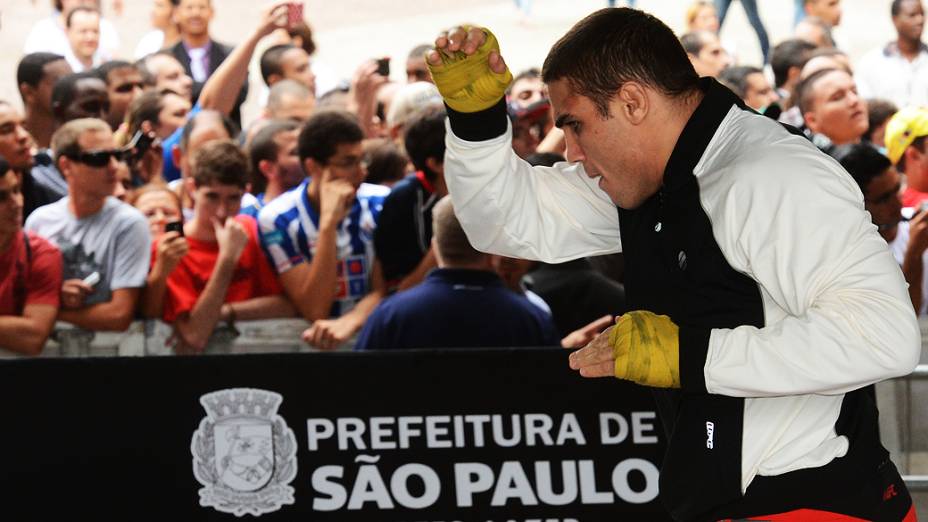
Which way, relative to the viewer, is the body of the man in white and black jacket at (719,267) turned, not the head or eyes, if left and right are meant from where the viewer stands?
facing to the left of the viewer

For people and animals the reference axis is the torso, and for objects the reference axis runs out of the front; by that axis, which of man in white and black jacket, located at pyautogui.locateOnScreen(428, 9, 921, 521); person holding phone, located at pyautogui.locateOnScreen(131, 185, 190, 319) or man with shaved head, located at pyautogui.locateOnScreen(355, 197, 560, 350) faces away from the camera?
the man with shaved head

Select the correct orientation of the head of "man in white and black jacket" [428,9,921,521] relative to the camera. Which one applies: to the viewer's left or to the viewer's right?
to the viewer's left

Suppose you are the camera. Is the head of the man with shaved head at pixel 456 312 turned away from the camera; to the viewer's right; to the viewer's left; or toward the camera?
away from the camera

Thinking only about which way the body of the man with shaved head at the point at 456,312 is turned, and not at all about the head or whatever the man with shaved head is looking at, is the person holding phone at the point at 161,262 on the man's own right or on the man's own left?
on the man's own left

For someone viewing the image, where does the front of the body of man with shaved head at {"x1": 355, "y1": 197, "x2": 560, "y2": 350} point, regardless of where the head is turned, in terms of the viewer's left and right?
facing away from the viewer

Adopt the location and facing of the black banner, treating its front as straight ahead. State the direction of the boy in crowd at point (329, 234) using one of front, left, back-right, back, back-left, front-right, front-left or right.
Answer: back

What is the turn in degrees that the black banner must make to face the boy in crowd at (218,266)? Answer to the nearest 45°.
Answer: approximately 180°

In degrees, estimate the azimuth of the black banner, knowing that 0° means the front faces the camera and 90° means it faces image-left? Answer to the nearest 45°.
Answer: approximately 0°

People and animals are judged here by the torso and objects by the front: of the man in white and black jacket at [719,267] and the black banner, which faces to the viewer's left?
the man in white and black jacket
